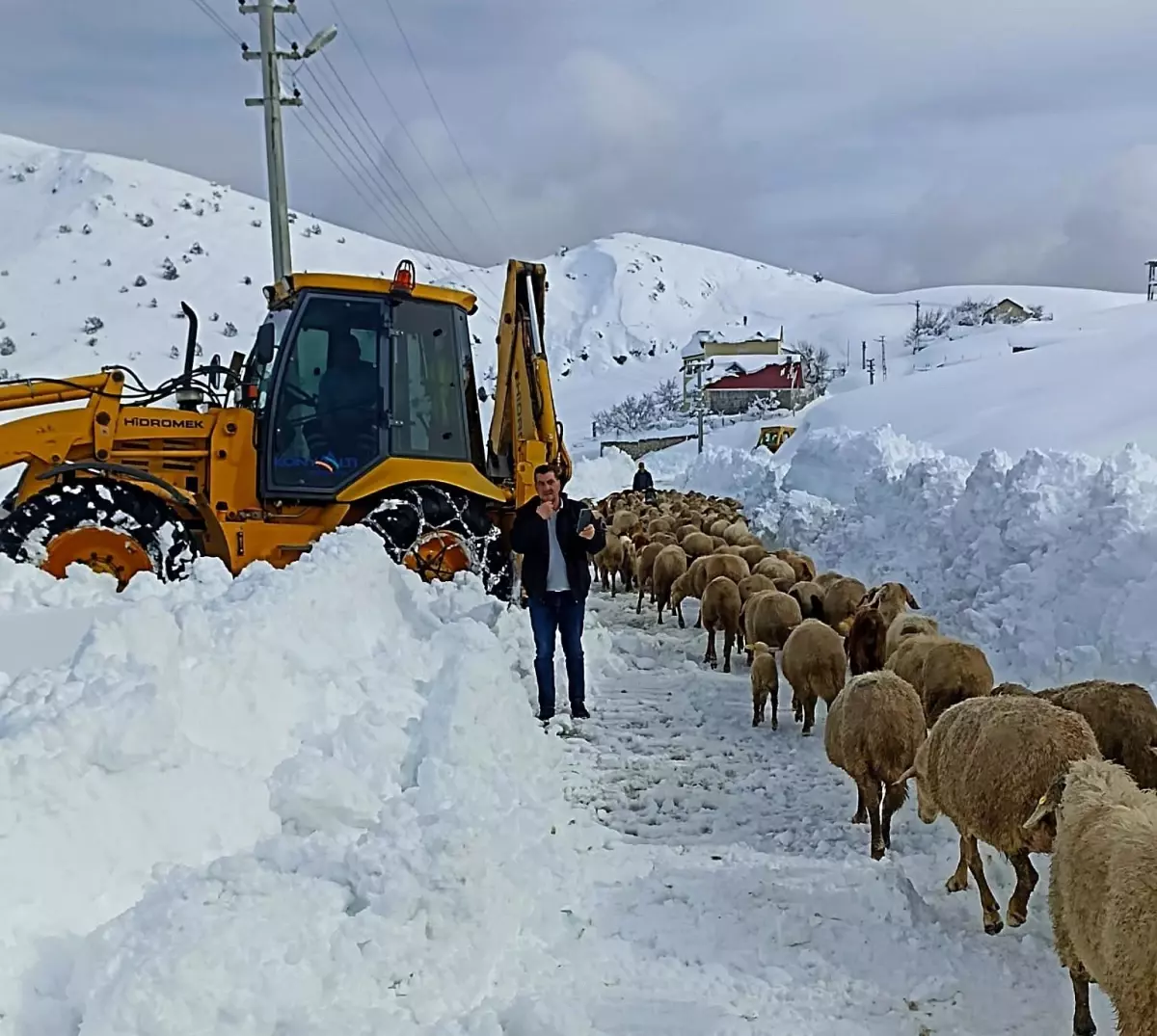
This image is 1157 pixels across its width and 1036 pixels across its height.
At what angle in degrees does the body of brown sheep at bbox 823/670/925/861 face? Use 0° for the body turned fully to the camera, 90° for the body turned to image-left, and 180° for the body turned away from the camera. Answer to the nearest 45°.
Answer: approximately 180°

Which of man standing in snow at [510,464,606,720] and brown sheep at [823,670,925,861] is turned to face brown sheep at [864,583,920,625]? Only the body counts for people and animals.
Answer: brown sheep at [823,670,925,861]

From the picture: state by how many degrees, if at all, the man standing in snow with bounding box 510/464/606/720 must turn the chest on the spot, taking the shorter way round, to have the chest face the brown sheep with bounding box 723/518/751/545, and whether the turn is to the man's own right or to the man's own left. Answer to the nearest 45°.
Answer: approximately 180°

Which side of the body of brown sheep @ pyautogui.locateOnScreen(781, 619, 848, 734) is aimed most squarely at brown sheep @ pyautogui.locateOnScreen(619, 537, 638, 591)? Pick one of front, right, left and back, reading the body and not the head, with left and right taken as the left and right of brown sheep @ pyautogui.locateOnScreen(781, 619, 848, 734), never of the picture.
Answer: front

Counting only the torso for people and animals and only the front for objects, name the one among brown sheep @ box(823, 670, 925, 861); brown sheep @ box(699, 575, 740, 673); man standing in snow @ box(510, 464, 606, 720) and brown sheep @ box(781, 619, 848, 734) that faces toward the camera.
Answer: the man standing in snow

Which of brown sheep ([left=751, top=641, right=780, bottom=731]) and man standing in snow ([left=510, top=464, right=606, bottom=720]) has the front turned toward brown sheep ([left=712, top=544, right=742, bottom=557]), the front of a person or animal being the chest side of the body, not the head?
brown sheep ([left=751, top=641, right=780, bottom=731])

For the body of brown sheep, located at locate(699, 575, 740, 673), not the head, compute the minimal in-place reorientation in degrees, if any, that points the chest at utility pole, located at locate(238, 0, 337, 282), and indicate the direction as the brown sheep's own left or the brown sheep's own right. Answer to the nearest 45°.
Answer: approximately 45° to the brown sheep's own left

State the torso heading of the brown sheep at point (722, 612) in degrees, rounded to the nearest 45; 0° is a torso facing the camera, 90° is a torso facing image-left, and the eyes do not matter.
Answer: approximately 180°
